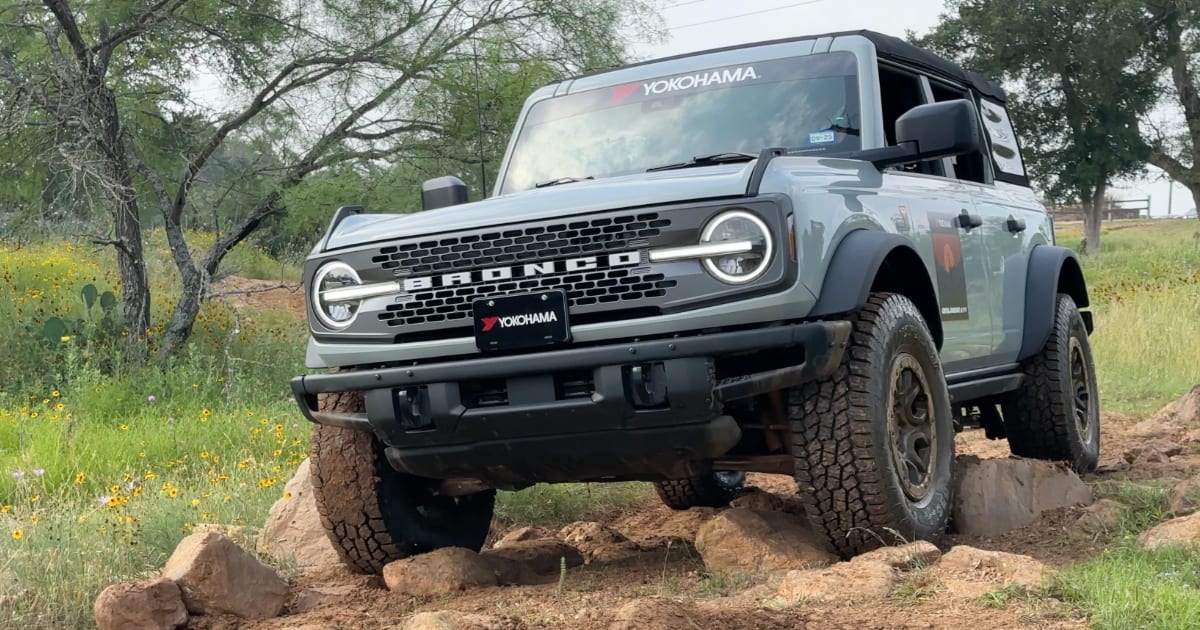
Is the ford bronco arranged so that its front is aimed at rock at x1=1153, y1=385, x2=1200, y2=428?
no

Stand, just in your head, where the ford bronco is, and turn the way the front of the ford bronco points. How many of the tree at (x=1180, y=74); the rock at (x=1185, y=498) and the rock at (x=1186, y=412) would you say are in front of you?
0

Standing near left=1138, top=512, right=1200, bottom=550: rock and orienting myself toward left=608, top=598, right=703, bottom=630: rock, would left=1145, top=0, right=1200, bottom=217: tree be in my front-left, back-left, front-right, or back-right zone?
back-right

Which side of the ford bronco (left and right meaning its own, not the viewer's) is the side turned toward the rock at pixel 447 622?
front

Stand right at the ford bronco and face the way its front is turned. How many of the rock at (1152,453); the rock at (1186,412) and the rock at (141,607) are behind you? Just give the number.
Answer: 2

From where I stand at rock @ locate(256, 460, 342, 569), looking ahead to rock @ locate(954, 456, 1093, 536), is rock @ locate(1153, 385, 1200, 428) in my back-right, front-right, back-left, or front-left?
front-left

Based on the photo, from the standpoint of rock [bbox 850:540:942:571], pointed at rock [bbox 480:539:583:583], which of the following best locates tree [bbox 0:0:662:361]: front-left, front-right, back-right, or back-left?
front-right

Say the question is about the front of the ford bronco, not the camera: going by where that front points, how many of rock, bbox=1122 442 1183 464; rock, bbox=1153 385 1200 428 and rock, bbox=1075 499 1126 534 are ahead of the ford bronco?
0

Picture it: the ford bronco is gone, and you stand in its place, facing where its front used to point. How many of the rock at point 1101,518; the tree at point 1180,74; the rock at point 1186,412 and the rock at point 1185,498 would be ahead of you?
0

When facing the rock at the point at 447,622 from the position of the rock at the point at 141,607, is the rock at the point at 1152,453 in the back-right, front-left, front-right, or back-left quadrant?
front-left

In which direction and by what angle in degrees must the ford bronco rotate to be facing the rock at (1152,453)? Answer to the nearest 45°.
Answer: approximately 180°

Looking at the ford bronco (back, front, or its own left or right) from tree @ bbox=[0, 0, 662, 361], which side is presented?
right

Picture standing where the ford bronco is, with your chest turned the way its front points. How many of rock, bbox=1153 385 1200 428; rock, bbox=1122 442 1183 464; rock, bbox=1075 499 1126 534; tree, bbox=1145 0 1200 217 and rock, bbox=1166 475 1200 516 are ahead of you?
0

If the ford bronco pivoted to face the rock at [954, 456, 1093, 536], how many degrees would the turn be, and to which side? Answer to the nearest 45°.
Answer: approximately 90° to its left
